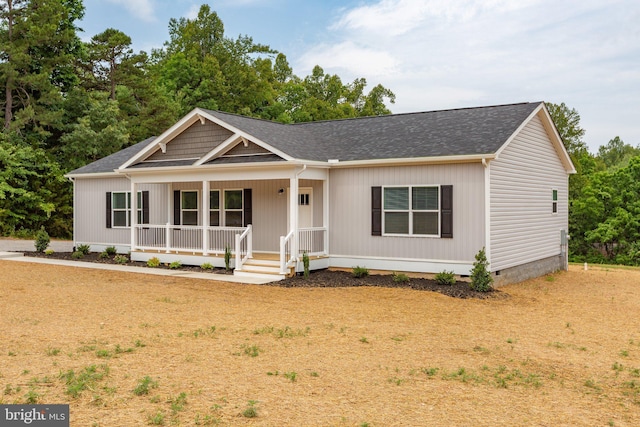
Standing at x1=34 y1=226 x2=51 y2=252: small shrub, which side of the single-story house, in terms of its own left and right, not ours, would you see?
right

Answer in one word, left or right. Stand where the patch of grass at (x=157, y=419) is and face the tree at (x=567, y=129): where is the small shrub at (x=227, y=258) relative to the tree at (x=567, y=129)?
left

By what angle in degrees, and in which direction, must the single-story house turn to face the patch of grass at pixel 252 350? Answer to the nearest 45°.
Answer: approximately 45° to its left

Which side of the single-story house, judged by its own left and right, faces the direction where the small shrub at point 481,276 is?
left

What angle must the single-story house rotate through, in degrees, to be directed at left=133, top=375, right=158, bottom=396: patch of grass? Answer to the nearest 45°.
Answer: approximately 45° to its left

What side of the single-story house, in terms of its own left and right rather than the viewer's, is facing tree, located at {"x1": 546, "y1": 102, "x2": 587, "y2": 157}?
back

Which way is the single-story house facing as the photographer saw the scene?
facing the viewer and to the left of the viewer

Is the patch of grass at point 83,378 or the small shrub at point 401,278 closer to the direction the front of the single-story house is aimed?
the patch of grass

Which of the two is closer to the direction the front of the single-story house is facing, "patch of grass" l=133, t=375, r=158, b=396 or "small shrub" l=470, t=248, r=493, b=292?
the patch of grass

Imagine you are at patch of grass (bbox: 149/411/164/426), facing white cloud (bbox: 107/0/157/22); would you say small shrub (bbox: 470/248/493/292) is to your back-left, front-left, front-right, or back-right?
front-right

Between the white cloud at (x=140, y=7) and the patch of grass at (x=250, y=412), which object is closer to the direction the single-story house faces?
the patch of grass

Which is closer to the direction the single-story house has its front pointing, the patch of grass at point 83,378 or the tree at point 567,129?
the patch of grass
